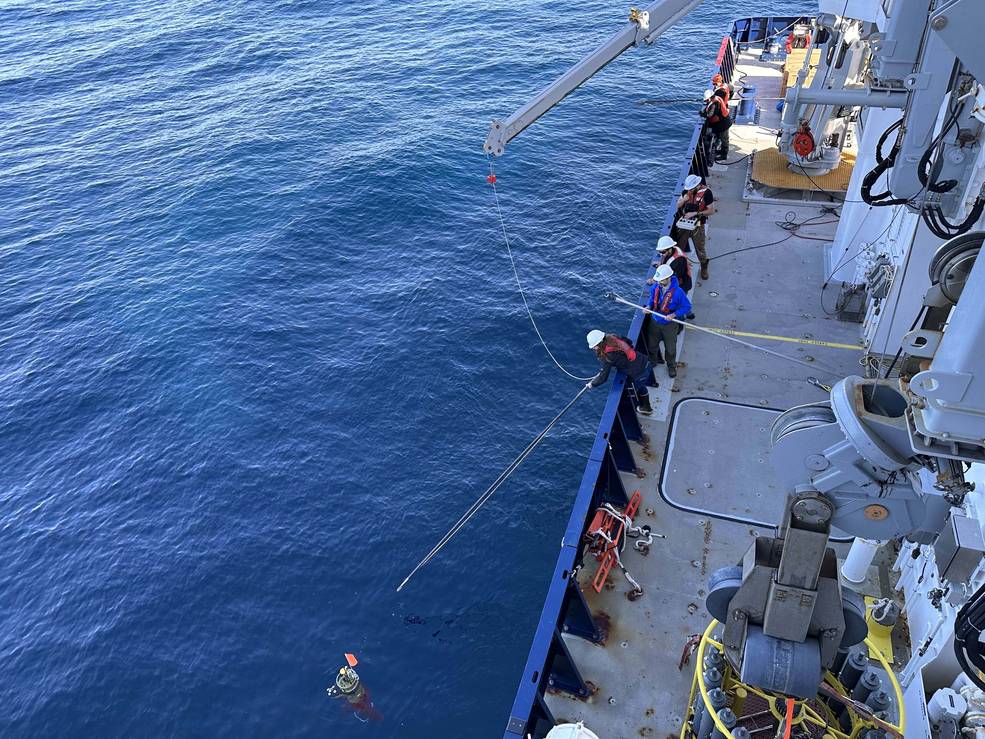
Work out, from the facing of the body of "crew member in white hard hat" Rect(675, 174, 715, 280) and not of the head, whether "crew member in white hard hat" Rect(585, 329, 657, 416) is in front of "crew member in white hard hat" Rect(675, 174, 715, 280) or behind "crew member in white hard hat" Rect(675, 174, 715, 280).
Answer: in front

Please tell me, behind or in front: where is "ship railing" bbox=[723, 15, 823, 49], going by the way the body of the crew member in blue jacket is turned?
behind

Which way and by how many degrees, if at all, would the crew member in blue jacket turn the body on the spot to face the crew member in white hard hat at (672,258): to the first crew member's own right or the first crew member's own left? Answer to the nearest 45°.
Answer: approximately 135° to the first crew member's own right

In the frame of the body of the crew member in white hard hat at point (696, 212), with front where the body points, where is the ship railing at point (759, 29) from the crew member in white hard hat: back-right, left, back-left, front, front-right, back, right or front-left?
back-right

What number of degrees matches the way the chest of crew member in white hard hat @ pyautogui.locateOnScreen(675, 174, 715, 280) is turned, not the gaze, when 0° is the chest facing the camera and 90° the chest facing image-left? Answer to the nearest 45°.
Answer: approximately 45°

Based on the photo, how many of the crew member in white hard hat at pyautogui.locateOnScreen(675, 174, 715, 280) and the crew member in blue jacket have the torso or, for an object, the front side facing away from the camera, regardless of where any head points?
0

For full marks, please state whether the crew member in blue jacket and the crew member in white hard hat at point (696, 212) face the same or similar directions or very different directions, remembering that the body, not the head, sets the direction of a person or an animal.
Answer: same or similar directions

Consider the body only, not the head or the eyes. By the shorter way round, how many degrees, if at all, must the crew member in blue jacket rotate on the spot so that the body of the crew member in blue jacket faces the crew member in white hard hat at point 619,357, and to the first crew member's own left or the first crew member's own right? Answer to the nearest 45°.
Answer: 0° — they already face them

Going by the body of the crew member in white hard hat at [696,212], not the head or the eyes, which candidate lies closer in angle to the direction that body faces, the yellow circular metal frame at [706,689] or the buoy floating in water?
the buoy floating in water

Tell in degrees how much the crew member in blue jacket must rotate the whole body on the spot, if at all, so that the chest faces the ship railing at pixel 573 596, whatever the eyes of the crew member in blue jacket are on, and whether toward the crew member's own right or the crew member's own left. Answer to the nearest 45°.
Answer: approximately 45° to the crew member's own left

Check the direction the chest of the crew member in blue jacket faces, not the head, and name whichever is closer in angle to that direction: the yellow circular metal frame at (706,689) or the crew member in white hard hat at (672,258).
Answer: the yellow circular metal frame

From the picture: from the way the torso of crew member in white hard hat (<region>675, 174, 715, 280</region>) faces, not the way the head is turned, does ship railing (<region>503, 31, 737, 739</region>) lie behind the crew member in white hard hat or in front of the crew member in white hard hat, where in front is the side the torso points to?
in front
